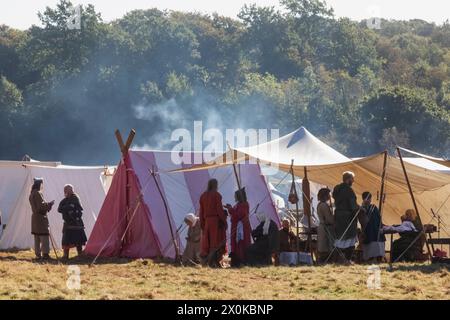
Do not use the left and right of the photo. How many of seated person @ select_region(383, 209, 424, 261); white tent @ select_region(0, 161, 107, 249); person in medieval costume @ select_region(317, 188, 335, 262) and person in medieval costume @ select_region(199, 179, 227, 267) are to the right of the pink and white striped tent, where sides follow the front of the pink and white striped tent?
1

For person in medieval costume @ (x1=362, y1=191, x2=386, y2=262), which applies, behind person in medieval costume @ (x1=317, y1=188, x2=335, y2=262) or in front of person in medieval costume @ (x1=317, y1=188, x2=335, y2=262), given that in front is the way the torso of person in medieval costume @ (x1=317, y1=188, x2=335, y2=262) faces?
in front

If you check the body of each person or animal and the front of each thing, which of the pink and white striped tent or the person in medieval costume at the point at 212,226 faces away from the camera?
the person in medieval costume

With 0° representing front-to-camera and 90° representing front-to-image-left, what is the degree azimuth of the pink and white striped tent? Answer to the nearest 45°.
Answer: approximately 45°

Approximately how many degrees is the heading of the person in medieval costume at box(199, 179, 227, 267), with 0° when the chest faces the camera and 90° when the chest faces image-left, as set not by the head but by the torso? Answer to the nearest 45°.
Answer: approximately 180°

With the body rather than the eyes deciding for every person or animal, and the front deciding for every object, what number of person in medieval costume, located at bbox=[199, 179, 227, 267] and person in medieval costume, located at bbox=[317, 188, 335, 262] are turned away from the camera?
1

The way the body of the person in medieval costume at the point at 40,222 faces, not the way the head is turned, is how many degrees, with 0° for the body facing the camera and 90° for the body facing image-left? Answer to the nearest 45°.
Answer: approximately 270°

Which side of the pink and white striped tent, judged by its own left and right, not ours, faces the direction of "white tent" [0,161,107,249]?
right
